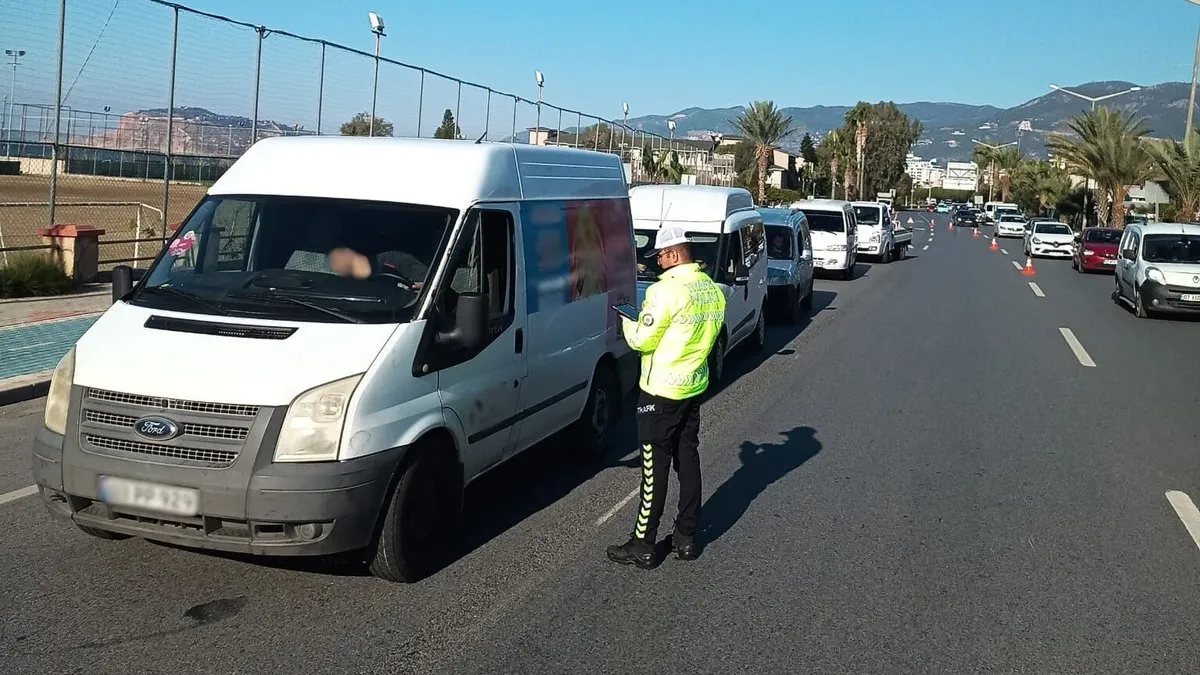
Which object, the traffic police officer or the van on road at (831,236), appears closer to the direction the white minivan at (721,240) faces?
the traffic police officer

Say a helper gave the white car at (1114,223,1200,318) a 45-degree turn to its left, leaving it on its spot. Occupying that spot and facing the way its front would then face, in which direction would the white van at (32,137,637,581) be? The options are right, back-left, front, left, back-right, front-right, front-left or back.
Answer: right

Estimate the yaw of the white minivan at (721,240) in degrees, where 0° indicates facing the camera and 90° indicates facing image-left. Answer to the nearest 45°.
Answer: approximately 45°

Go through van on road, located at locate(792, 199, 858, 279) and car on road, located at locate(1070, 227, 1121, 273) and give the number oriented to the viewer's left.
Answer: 0

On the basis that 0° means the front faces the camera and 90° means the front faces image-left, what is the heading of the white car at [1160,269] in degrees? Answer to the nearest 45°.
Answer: approximately 315°

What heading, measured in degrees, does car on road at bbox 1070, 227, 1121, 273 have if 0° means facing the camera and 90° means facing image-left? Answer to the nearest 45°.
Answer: approximately 315°

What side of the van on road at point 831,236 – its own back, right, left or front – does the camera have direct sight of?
front

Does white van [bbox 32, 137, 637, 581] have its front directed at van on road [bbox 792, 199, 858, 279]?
no

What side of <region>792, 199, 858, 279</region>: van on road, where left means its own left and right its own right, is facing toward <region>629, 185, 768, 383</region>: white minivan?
front

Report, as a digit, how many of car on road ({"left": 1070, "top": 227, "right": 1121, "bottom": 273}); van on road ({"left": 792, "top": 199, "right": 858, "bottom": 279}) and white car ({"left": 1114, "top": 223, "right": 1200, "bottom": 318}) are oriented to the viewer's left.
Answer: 0

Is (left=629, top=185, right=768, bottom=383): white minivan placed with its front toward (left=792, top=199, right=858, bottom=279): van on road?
no

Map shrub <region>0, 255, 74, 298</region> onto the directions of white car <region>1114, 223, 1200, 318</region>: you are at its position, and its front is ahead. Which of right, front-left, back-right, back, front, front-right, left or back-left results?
right

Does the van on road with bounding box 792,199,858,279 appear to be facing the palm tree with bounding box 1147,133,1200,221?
no

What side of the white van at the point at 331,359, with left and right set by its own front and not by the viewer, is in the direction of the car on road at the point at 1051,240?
back

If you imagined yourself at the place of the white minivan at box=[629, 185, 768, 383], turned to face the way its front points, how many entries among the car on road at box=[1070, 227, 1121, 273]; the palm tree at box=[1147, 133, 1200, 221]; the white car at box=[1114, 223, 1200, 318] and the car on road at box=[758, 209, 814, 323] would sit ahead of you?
0

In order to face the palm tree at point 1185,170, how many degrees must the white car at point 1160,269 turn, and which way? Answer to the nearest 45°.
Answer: approximately 135° to its left
